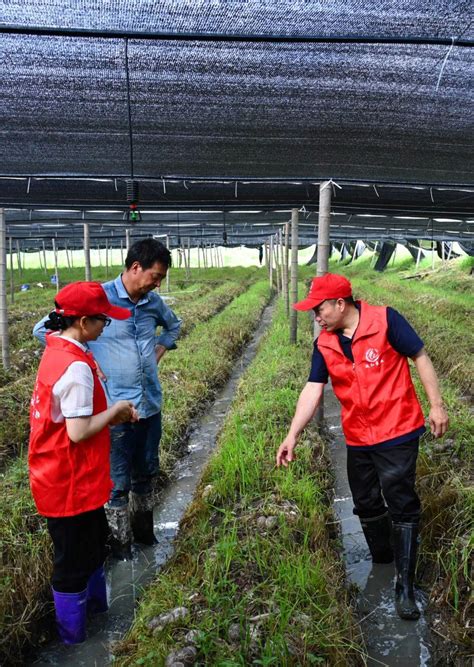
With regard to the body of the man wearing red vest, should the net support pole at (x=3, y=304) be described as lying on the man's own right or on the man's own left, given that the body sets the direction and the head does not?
on the man's own right

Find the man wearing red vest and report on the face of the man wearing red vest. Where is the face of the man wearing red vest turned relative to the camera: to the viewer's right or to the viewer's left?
to the viewer's left

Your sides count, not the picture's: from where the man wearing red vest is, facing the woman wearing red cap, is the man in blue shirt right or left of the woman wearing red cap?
right

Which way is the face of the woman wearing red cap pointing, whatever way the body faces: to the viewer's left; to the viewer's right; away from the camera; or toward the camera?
to the viewer's right

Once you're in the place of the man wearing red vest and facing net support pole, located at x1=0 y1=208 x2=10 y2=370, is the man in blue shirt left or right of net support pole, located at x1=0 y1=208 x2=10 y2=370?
left

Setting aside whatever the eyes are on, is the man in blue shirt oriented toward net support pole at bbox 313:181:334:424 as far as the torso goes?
no

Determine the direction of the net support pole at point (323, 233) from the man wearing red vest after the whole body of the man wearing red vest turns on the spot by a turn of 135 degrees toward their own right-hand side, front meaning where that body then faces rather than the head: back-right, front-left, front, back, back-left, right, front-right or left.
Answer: front

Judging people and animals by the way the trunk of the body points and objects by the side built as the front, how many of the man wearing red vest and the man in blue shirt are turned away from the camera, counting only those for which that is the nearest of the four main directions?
0

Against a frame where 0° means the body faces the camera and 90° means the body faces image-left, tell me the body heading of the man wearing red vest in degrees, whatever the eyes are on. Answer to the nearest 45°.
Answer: approximately 45°

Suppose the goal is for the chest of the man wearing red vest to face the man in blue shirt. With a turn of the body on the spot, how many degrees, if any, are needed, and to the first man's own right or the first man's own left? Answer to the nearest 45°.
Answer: approximately 45° to the first man's own right

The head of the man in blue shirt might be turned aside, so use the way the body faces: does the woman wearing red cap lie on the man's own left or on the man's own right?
on the man's own right

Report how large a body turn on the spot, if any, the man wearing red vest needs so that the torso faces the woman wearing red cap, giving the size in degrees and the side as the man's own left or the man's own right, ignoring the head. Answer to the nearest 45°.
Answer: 0° — they already face them
